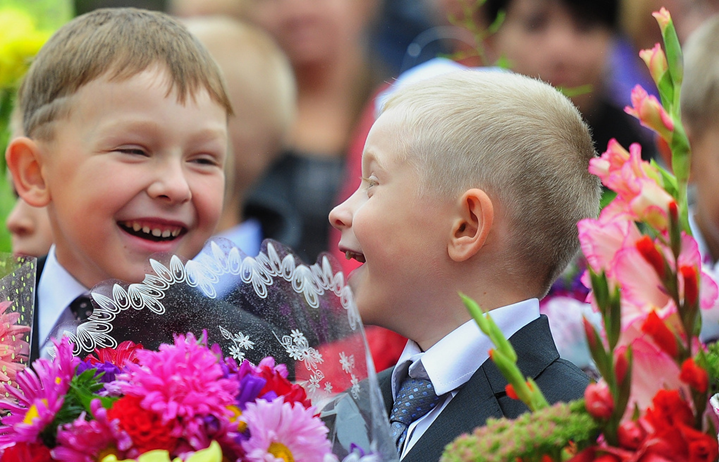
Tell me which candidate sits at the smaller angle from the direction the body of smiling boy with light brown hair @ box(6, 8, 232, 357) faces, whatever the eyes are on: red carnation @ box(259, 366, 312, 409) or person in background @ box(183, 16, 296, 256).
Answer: the red carnation

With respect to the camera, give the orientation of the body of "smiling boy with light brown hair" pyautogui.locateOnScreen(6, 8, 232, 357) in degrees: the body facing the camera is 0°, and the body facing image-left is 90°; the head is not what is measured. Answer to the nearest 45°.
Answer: approximately 315°

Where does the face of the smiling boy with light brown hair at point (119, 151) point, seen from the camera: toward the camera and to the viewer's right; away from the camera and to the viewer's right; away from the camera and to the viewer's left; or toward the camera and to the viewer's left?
toward the camera and to the viewer's right

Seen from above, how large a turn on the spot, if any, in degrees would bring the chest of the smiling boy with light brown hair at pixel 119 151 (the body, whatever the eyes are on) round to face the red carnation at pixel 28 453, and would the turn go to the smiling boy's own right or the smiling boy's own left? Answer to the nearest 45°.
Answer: approximately 45° to the smiling boy's own right

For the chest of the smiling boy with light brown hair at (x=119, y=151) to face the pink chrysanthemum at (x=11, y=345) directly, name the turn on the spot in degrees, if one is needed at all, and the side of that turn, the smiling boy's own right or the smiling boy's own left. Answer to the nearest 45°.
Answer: approximately 45° to the smiling boy's own right

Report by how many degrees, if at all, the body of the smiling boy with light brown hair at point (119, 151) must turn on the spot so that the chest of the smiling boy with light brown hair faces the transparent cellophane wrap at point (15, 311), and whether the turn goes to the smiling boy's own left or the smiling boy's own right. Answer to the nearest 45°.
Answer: approximately 45° to the smiling boy's own right
